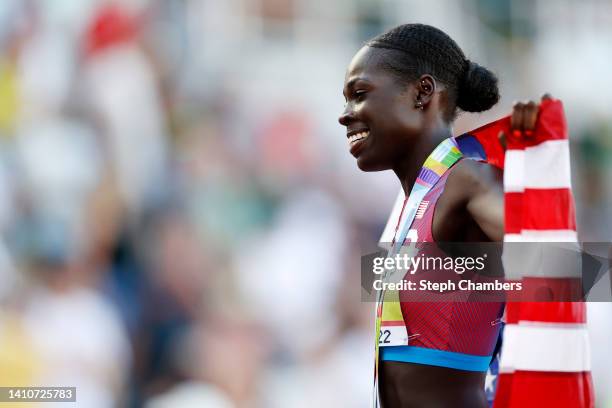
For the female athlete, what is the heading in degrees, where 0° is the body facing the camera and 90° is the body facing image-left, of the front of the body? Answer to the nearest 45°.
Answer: approximately 90°

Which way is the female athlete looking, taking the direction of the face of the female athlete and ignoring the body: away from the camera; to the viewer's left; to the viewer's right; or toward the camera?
to the viewer's left
